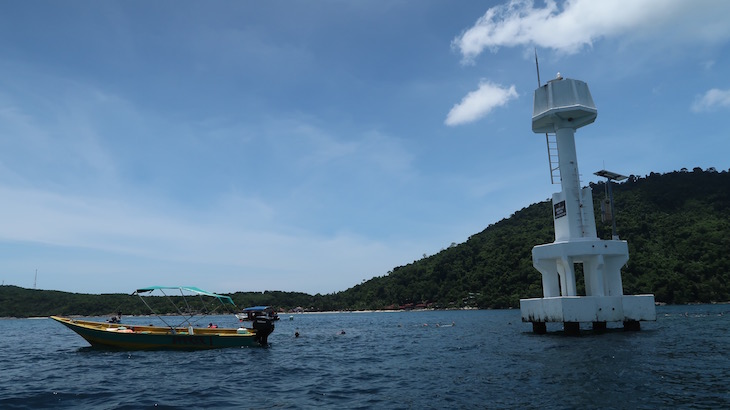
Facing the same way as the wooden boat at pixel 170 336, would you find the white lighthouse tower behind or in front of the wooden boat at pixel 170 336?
behind

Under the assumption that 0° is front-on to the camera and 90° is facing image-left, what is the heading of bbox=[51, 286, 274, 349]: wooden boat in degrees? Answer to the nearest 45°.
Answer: approximately 90°
